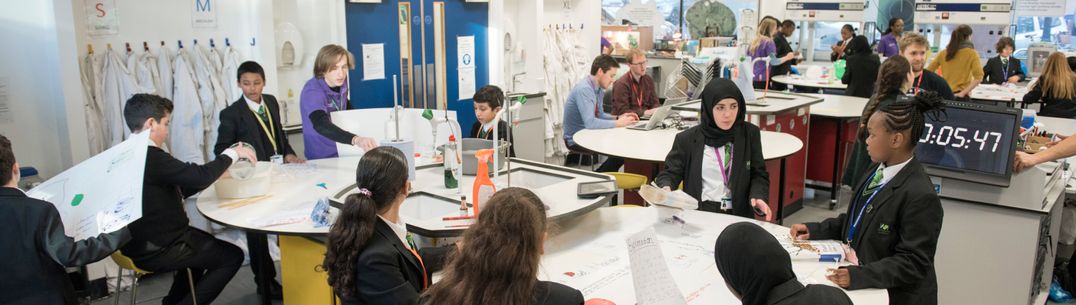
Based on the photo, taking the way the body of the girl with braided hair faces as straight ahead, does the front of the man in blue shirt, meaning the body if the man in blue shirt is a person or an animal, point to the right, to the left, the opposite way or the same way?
the opposite way

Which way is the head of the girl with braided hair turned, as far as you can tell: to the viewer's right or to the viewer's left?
to the viewer's left

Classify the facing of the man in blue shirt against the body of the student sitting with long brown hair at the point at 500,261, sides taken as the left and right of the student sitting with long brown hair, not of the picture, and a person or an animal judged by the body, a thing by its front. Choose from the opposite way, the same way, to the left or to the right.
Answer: to the right

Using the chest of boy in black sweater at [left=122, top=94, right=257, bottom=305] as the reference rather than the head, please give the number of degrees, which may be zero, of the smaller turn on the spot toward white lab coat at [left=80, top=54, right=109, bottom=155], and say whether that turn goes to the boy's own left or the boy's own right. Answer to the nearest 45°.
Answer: approximately 90° to the boy's own left

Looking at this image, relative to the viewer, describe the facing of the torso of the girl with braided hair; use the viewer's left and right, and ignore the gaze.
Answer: facing to the left of the viewer

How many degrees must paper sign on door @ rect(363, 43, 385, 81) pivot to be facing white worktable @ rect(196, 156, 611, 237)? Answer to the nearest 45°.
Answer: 0° — it already faces it

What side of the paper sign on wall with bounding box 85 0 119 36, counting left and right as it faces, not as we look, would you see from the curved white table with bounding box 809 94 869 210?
left

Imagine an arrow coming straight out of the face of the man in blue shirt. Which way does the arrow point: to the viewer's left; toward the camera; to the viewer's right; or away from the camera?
to the viewer's right

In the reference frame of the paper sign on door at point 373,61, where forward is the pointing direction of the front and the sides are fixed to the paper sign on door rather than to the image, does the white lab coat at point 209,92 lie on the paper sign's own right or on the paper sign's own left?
on the paper sign's own right

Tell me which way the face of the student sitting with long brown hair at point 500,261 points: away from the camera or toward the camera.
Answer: away from the camera

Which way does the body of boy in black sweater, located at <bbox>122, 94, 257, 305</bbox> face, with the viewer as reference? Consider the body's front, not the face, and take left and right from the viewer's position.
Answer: facing to the right of the viewer

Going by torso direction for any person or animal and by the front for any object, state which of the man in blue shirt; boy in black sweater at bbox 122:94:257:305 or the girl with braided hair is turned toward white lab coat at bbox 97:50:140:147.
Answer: the girl with braided hair
